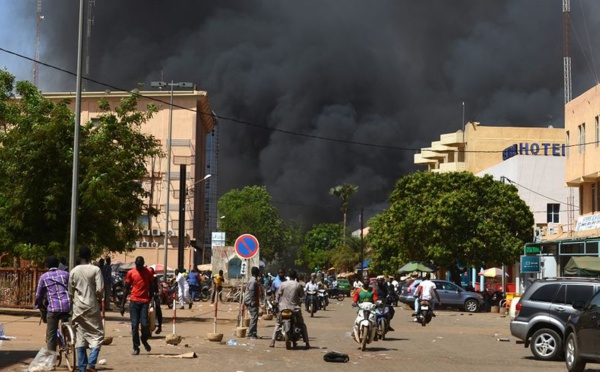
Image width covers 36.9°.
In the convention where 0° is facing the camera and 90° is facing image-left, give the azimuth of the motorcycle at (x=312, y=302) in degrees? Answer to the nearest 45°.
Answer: approximately 0°

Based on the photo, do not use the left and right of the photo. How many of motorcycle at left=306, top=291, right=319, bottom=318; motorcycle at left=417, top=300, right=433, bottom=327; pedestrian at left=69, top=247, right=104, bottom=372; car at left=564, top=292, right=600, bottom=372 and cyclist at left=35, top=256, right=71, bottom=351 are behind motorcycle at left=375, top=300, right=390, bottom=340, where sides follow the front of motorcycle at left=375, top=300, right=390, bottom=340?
2

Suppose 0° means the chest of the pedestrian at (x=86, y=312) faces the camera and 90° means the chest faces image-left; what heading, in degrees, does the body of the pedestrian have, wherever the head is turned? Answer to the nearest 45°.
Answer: approximately 180°

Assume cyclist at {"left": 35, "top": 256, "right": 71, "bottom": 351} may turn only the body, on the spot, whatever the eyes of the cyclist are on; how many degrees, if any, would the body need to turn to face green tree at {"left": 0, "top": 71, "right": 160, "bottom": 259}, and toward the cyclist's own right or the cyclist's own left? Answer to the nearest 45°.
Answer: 0° — they already face it

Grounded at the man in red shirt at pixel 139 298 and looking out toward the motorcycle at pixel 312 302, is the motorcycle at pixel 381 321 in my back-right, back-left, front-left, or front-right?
front-right

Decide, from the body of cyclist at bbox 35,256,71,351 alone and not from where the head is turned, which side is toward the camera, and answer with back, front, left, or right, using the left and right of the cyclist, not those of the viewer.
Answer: back

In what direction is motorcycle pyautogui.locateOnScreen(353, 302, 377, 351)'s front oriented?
toward the camera

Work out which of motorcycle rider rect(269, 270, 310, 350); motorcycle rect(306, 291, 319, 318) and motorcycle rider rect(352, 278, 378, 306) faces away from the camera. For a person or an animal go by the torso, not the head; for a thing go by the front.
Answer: motorcycle rider rect(269, 270, 310, 350)

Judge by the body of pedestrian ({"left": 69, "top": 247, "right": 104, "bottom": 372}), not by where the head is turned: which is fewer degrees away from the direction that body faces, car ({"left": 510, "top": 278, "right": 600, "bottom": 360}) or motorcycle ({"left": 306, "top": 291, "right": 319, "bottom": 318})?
the motorcycle

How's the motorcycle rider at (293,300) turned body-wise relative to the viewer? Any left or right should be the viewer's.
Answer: facing away from the viewer

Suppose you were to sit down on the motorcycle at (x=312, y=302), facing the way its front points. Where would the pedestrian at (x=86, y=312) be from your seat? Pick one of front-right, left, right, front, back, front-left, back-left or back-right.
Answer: front

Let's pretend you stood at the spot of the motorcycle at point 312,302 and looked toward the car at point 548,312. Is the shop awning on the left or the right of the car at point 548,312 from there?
left

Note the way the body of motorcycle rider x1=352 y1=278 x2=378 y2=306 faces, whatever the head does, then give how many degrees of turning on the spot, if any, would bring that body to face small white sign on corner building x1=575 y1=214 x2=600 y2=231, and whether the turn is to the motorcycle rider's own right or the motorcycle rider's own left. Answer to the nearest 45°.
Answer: approximately 135° to the motorcycle rider's own left
